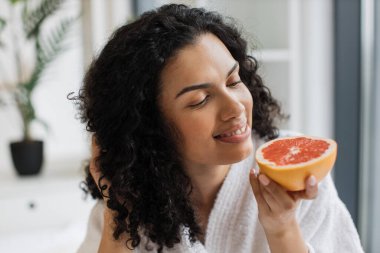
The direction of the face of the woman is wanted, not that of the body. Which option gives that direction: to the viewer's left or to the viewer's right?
to the viewer's right

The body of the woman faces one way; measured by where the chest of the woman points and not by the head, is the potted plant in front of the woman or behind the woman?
behind

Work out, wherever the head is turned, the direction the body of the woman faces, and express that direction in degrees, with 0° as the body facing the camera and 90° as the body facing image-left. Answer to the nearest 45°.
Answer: approximately 315°
